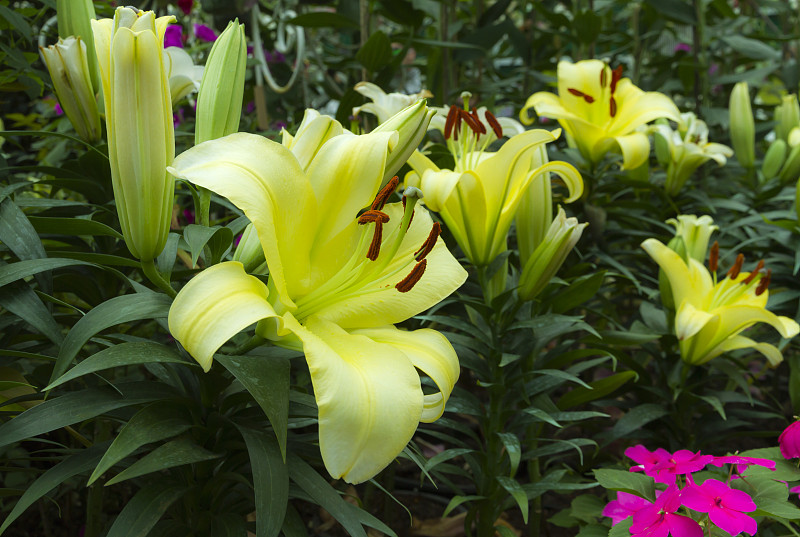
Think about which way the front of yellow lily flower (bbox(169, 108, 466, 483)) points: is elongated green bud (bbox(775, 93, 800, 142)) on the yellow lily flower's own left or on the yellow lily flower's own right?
on the yellow lily flower's own left

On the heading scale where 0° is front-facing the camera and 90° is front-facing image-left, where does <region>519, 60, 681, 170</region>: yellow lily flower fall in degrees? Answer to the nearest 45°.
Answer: approximately 0°

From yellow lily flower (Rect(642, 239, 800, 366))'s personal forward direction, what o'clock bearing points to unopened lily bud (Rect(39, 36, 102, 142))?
The unopened lily bud is roughly at 5 o'clock from the yellow lily flower.
